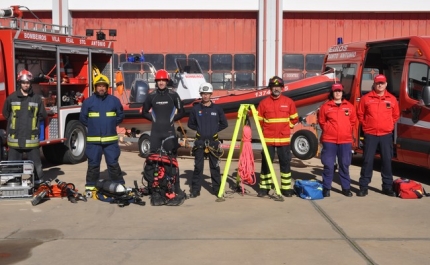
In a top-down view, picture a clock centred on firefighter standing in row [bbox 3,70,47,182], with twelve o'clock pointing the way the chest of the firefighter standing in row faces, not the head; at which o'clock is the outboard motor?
The outboard motor is roughly at 7 o'clock from the firefighter standing in row.

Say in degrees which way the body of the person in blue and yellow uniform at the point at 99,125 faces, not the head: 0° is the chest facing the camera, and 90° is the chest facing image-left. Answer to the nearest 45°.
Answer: approximately 0°

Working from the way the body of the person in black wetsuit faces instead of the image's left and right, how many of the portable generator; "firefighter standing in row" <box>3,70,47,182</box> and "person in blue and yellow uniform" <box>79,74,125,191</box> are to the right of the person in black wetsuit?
3

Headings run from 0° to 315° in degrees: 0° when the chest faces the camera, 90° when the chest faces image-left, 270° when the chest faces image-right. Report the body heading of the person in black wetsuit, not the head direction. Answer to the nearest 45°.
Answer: approximately 0°
